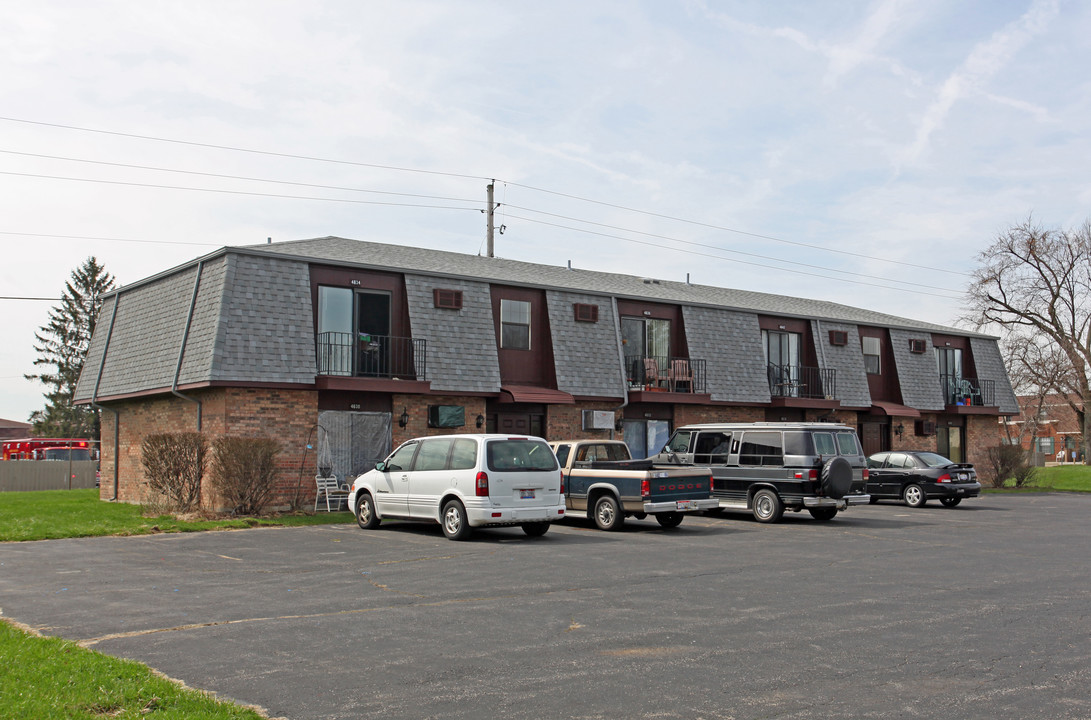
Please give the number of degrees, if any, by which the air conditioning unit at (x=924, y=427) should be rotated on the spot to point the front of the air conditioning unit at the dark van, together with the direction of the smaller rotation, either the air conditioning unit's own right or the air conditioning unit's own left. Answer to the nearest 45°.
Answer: approximately 45° to the air conditioning unit's own right

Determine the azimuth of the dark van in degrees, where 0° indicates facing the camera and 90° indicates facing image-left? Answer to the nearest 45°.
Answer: approximately 135°

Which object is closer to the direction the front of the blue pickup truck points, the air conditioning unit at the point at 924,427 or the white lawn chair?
the white lawn chair

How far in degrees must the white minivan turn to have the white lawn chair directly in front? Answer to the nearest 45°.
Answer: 0° — it already faces it

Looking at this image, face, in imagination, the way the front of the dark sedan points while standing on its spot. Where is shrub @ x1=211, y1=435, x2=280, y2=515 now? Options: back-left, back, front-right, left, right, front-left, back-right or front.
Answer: left

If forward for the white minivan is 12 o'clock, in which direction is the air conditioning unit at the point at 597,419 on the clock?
The air conditioning unit is roughly at 2 o'clock from the white minivan.

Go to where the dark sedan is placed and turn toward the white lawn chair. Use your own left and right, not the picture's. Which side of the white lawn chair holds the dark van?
left

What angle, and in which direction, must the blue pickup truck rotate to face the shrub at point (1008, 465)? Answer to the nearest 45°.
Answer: approximately 90° to its right

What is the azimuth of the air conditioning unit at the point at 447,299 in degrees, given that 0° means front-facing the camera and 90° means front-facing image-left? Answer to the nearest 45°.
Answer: approximately 315°

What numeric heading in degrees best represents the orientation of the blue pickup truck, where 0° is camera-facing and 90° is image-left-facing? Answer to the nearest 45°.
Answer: approximately 135°

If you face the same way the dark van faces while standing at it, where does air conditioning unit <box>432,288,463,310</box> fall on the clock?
The air conditioning unit is roughly at 11 o'clock from the dark van.

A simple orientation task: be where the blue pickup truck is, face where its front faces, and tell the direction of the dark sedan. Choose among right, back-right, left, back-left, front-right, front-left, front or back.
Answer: right

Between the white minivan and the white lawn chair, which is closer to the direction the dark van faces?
the white lawn chair

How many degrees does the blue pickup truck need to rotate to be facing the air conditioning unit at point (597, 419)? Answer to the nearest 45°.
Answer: approximately 45° to its right

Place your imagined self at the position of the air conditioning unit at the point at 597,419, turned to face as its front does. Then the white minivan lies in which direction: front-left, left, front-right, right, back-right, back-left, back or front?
front-right

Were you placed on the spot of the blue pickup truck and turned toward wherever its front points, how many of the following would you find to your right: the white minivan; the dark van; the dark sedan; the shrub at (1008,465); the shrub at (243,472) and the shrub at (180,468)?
3

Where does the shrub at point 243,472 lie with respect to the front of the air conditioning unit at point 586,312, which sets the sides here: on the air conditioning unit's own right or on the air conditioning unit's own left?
on the air conditioning unit's own right
